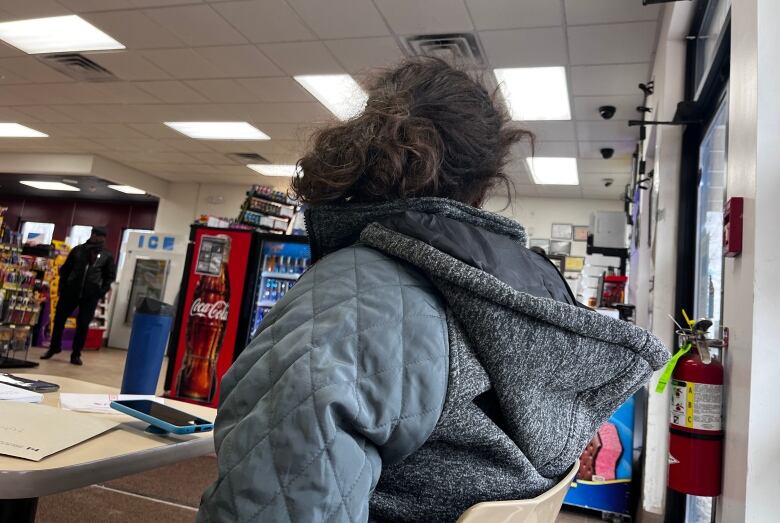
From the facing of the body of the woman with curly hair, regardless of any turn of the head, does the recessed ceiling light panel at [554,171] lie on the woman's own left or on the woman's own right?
on the woman's own right

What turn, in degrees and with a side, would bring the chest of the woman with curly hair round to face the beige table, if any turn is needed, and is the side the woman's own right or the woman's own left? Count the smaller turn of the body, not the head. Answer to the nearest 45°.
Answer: approximately 45° to the woman's own left

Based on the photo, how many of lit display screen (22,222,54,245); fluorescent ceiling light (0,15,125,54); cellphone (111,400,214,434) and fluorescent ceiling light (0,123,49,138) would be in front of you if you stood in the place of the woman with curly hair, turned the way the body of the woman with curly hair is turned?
4

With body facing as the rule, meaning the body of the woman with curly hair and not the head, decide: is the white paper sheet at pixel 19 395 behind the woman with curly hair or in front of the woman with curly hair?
in front

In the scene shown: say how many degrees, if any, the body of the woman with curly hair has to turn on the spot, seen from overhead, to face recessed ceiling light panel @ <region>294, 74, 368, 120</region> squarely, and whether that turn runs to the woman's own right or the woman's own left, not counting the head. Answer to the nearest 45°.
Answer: approximately 45° to the woman's own right

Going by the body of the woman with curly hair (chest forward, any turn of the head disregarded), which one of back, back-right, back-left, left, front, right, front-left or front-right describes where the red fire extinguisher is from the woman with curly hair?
right

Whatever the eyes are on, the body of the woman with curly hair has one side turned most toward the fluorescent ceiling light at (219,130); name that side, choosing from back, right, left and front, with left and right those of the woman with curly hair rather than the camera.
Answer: front

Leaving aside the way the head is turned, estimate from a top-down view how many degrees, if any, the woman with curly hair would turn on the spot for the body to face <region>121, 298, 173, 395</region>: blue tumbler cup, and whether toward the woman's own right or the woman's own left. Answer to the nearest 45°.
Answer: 0° — they already face it

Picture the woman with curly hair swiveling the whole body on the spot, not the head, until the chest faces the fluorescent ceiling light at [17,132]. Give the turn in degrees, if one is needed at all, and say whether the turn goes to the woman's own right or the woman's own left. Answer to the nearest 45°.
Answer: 0° — they already face it

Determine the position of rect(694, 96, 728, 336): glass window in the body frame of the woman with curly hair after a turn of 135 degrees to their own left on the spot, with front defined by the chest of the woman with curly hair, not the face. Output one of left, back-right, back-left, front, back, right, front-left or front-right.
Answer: back-left

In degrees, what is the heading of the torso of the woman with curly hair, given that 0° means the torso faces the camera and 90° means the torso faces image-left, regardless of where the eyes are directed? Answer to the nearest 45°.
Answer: approximately 135°

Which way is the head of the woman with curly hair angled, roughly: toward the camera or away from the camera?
away from the camera

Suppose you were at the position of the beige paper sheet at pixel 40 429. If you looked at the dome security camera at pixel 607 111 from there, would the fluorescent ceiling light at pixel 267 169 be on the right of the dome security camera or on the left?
left

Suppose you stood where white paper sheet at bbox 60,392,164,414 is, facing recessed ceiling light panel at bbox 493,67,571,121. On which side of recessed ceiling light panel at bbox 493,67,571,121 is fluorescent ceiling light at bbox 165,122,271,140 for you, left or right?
left

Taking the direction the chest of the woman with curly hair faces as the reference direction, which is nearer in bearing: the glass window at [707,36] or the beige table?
the beige table

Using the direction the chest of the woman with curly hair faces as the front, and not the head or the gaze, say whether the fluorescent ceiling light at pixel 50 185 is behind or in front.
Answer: in front
